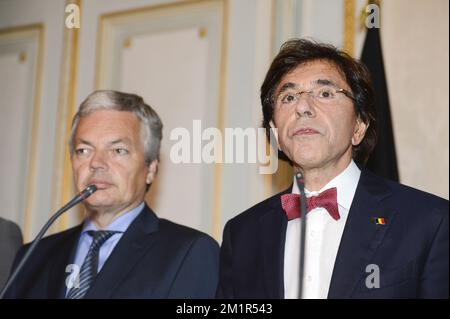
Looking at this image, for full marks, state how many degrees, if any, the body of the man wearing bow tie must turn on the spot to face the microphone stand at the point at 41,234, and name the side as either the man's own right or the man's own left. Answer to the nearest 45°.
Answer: approximately 45° to the man's own right

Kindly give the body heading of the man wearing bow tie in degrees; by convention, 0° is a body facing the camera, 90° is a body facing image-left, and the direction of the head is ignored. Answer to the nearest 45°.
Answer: approximately 45°
